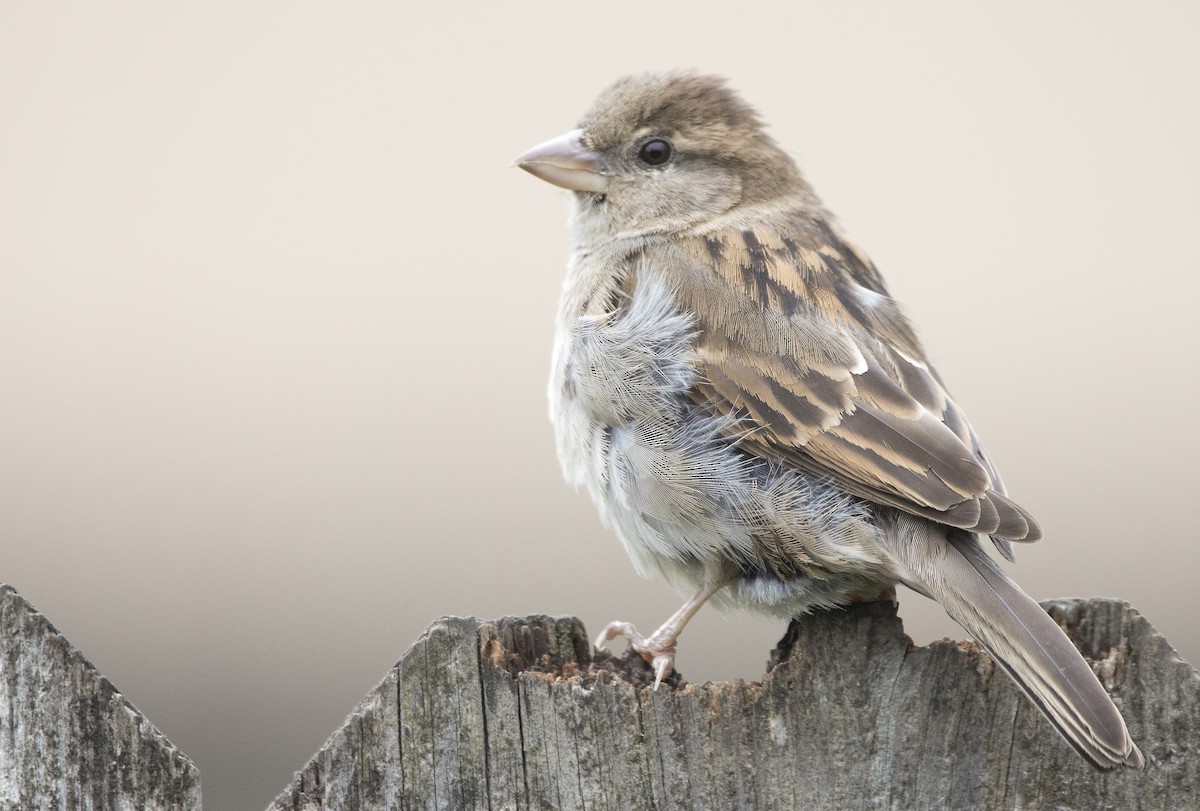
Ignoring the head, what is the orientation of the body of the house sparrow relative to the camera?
to the viewer's left
